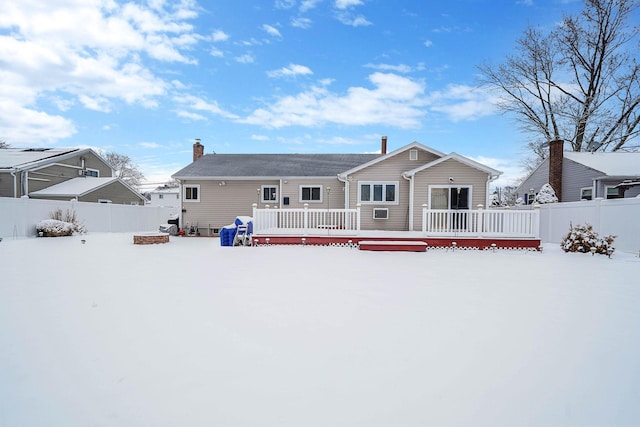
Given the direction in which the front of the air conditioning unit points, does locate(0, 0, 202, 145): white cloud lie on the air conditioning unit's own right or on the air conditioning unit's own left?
on the air conditioning unit's own right

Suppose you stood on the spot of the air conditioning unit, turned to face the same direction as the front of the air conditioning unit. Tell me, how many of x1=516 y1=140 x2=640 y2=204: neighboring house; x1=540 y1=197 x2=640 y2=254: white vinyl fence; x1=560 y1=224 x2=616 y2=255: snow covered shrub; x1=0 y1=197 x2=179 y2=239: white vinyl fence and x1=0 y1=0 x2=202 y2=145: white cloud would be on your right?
2

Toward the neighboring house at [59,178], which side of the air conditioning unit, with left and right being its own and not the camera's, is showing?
right

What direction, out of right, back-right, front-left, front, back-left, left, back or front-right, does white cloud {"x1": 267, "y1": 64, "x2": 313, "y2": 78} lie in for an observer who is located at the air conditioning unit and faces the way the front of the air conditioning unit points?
back-right

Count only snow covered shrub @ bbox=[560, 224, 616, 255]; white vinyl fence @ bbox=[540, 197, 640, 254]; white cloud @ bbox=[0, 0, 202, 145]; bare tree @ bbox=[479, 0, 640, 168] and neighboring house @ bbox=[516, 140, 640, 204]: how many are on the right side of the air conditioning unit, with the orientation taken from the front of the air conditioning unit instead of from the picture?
1

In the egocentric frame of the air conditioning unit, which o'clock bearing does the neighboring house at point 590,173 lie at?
The neighboring house is roughly at 8 o'clock from the air conditioning unit.

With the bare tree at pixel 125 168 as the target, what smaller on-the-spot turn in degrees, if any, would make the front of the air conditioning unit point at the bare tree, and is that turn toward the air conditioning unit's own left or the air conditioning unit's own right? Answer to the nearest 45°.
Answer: approximately 135° to the air conditioning unit's own right

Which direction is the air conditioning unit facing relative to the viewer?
toward the camera

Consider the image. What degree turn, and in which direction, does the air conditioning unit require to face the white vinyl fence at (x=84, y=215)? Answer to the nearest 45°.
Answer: approximately 90° to its right

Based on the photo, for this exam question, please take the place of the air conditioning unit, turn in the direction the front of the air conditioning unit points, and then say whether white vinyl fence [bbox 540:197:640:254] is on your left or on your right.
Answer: on your left

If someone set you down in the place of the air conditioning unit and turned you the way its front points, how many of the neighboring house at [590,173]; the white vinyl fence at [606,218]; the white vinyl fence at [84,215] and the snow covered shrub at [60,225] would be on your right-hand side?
2
